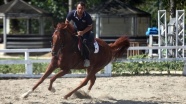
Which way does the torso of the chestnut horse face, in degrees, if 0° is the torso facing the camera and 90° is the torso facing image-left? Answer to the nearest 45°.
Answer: approximately 45°

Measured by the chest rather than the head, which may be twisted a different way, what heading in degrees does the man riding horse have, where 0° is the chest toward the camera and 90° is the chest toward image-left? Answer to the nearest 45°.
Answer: approximately 45°
